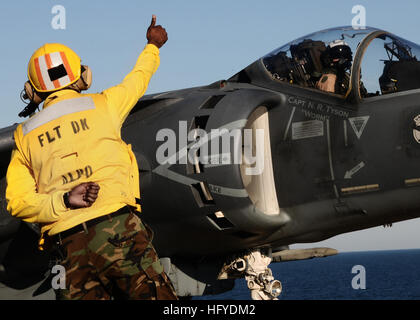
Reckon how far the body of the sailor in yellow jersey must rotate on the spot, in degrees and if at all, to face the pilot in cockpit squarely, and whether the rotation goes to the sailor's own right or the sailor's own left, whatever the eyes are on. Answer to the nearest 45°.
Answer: approximately 45° to the sailor's own right

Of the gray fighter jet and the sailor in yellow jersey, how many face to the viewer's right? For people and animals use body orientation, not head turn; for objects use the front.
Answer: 1

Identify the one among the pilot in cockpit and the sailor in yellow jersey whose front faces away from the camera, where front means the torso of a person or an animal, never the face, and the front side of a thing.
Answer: the sailor in yellow jersey

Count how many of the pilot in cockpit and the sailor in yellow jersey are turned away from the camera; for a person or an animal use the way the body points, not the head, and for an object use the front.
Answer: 1

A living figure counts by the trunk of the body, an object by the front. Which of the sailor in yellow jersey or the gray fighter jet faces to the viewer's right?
the gray fighter jet

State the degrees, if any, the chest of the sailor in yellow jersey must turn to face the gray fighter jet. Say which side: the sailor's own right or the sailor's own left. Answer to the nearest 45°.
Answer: approximately 45° to the sailor's own right

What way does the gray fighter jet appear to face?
to the viewer's right

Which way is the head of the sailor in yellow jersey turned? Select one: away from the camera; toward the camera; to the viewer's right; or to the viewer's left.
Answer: away from the camera

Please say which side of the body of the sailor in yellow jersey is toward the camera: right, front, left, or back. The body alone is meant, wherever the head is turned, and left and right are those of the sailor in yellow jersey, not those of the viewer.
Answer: back

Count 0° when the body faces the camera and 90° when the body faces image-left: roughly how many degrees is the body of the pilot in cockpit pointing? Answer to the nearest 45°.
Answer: approximately 315°

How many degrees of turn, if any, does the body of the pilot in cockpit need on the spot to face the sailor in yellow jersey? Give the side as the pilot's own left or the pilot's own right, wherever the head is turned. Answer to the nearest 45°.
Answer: approximately 90° to the pilot's own right
